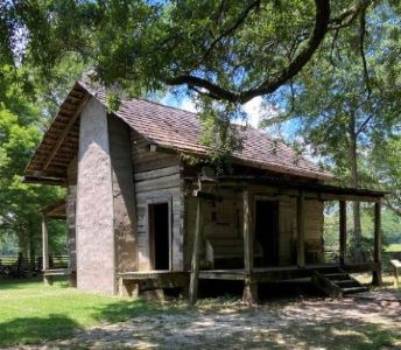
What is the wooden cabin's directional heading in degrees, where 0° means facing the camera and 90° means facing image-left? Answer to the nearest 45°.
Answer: approximately 315°
